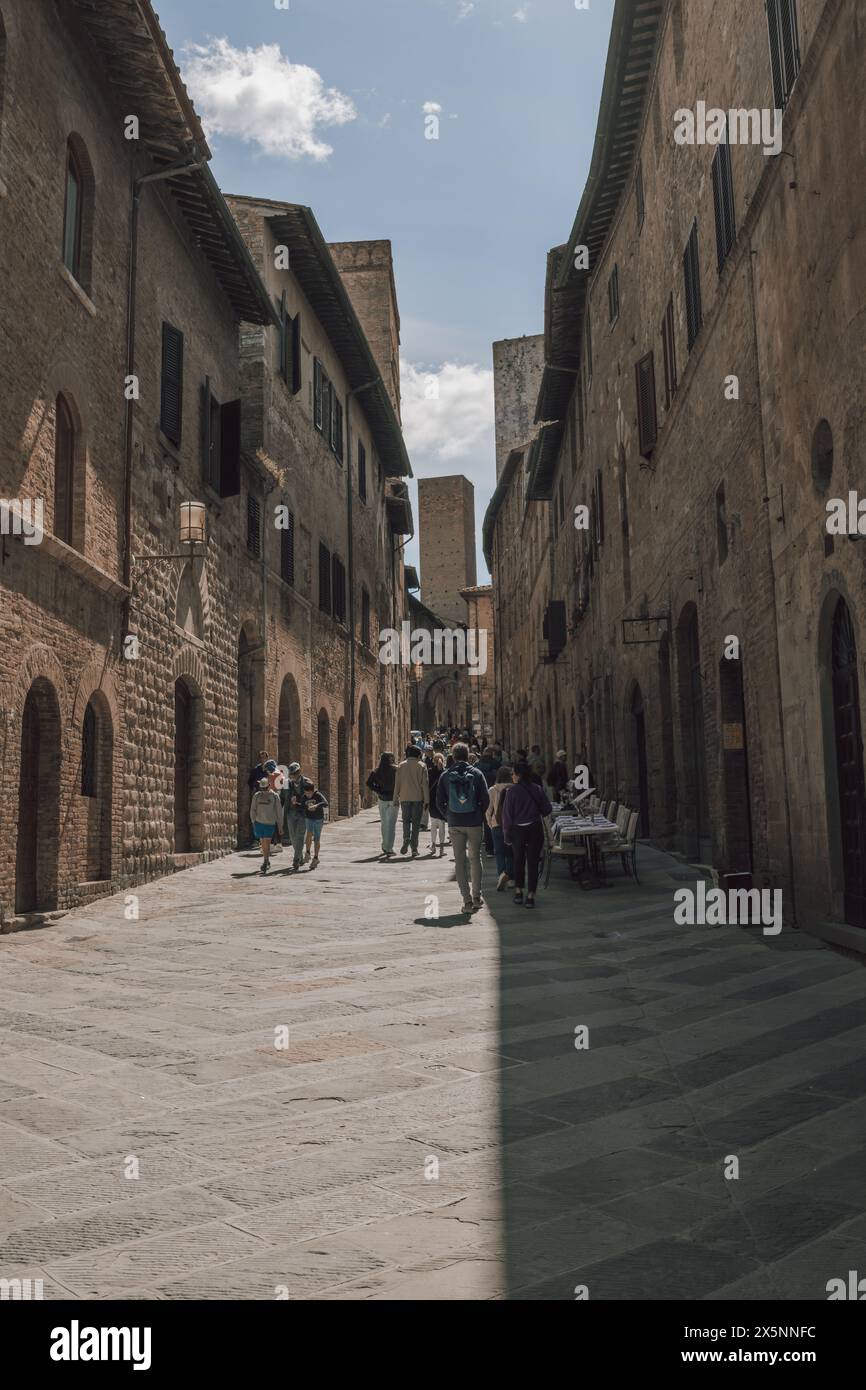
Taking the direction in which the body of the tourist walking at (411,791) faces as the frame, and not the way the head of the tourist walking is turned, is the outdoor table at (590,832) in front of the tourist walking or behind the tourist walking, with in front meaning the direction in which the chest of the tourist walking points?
behind

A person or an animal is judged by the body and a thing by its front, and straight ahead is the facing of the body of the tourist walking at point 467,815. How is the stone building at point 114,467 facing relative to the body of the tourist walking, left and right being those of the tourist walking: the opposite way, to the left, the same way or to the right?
to the right

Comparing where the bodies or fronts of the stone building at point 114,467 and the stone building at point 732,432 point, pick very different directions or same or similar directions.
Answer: very different directions

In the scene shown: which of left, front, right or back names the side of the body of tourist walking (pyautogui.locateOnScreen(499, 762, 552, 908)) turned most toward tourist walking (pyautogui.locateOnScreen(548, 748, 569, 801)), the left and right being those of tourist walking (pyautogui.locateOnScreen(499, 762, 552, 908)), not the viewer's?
front

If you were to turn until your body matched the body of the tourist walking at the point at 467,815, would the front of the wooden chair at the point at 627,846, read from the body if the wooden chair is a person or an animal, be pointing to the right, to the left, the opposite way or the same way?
to the left

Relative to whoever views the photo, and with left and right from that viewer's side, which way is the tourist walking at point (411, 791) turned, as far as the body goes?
facing away from the viewer

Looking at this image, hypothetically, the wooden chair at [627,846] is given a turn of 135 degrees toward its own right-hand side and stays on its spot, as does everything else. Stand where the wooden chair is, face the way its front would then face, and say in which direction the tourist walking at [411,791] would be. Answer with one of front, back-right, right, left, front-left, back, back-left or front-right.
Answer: left

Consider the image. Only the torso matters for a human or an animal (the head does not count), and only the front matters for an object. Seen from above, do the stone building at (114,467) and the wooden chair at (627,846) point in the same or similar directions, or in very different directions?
very different directions

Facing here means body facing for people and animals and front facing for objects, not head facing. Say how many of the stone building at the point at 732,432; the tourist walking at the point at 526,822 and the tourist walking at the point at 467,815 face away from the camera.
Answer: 2

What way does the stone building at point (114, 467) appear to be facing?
to the viewer's right

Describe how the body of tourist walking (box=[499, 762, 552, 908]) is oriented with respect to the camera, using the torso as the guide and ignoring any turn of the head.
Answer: away from the camera

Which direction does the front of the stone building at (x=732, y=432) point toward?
to the viewer's left

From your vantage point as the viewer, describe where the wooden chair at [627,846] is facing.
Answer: facing to the left of the viewer

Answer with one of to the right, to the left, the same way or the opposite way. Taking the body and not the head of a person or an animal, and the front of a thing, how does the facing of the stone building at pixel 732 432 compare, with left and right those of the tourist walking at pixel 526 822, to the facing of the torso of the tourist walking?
to the left

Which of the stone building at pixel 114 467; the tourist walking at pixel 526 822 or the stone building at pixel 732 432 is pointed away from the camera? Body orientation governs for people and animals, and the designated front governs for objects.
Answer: the tourist walking

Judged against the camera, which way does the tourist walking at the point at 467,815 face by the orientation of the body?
away from the camera

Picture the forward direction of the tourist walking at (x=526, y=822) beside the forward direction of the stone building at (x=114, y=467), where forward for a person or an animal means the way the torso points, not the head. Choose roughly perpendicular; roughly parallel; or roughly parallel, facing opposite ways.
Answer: roughly perpendicular

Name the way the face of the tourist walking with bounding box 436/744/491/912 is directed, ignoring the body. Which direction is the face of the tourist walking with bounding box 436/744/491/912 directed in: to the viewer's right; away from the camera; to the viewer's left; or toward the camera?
away from the camera

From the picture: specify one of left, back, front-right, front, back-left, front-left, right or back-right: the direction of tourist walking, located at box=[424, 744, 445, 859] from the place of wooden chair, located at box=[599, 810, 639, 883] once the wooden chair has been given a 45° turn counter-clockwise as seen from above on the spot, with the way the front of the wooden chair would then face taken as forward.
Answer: right

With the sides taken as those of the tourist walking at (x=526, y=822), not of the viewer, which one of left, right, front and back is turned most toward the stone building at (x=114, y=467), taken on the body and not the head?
left
